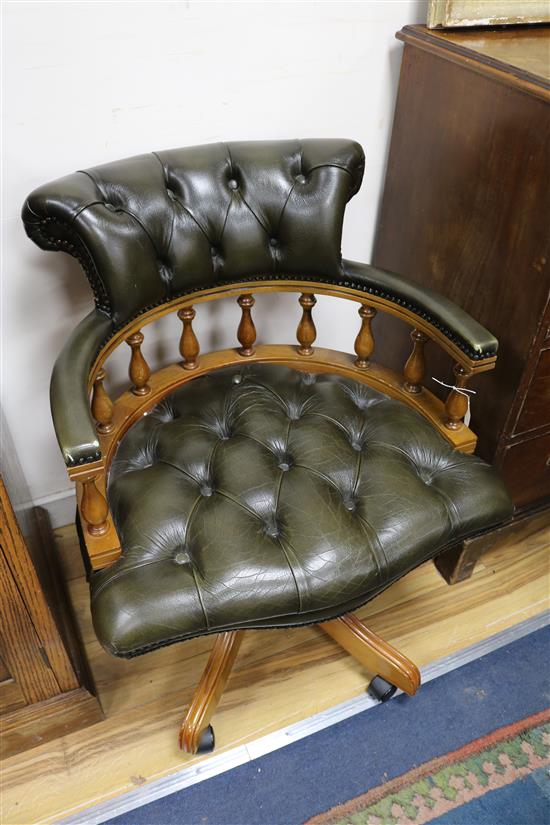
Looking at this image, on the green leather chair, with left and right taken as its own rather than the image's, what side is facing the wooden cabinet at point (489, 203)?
left

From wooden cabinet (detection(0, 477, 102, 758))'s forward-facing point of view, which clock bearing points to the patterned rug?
The patterned rug is roughly at 10 o'clock from the wooden cabinet.

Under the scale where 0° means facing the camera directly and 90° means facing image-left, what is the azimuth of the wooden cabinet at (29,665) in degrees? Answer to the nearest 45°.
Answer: approximately 0°

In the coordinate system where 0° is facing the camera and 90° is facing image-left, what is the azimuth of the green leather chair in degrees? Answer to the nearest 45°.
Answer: approximately 315°

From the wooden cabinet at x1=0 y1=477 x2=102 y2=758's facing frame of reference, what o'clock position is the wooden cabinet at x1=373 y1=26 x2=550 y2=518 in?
the wooden cabinet at x1=373 y1=26 x2=550 y2=518 is roughly at 9 o'clock from the wooden cabinet at x1=0 y1=477 x2=102 y2=758.

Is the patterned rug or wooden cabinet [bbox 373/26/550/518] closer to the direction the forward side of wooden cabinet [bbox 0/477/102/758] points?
the patterned rug
